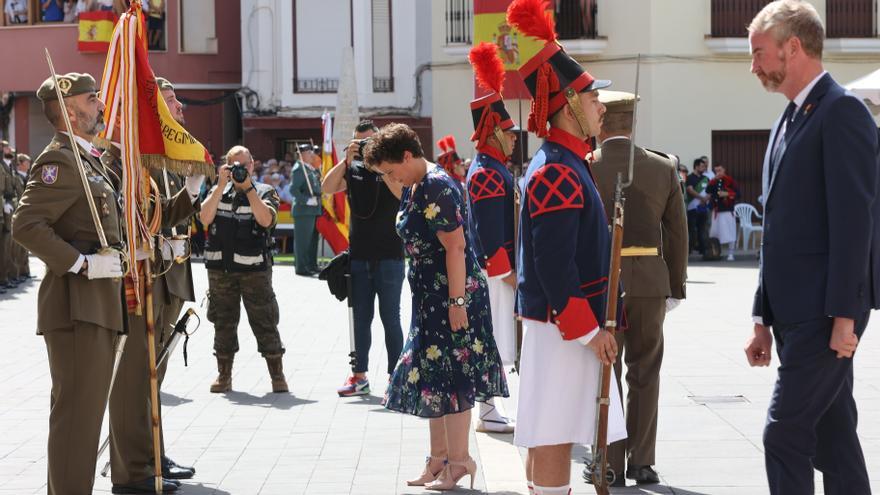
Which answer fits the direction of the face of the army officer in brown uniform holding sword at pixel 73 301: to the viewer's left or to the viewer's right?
to the viewer's right

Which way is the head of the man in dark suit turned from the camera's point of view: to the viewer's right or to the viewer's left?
to the viewer's left

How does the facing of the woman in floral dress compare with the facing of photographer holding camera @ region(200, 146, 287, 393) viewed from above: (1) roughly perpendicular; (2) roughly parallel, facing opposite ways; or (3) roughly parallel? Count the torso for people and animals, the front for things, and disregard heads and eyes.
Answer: roughly perpendicular

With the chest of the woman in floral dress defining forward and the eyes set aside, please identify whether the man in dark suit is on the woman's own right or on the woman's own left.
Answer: on the woman's own left

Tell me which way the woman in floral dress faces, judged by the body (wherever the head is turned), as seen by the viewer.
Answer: to the viewer's left

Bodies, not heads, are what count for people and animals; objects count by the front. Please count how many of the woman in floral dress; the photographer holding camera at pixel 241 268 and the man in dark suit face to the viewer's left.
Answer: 2

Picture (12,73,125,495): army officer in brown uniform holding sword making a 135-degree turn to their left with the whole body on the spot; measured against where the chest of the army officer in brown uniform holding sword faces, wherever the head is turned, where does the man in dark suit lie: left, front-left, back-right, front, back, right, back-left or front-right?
back

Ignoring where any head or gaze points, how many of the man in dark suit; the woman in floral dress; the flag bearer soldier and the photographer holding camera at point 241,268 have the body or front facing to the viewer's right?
1

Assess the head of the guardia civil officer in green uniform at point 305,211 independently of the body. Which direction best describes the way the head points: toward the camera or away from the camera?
toward the camera
